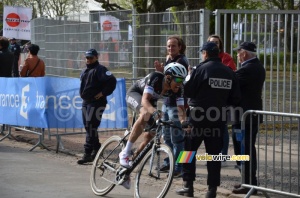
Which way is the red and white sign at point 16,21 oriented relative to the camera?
toward the camera

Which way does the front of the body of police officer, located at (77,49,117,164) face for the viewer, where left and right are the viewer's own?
facing the viewer and to the left of the viewer

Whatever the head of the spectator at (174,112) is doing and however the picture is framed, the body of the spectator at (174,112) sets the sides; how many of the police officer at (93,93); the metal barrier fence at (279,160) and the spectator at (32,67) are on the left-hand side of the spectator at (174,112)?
1

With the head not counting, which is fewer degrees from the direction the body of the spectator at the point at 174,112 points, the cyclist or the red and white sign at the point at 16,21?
the cyclist

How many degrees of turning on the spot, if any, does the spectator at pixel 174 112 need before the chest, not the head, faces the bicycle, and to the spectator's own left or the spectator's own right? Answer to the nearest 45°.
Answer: approximately 45° to the spectator's own left

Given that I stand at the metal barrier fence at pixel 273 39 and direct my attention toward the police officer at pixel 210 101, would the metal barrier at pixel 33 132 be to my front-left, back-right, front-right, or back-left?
front-right

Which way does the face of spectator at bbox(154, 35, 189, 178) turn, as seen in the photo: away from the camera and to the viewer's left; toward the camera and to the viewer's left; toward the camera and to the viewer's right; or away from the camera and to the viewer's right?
toward the camera and to the viewer's left

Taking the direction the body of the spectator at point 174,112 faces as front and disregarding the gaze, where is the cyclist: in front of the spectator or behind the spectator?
in front

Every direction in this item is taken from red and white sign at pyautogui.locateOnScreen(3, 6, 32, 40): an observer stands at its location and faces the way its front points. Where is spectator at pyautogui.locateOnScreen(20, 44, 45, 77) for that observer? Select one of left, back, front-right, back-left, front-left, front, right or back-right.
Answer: front

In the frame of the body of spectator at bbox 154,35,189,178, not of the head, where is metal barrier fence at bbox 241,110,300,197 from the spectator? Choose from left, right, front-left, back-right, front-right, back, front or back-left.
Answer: left
